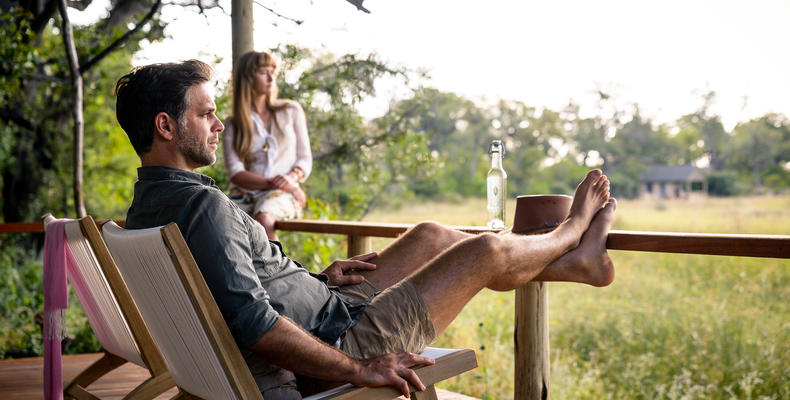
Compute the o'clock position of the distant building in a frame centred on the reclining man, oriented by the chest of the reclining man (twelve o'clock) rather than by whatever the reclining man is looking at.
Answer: The distant building is roughly at 10 o'clock from the reclining man.

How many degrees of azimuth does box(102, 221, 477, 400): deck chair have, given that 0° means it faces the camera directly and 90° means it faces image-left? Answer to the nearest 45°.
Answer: approximately 225°

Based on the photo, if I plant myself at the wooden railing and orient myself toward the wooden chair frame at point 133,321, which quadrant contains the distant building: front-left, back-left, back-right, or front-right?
back-right

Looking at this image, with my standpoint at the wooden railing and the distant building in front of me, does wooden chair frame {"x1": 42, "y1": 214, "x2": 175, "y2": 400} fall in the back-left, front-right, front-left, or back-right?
back-left

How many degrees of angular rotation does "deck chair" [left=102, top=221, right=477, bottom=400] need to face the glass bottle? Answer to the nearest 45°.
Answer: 0° — it already faces it

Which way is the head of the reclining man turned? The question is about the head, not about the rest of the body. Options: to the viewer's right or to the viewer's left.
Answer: to the viewer's right

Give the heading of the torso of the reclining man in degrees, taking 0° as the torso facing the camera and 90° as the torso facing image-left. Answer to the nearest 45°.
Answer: approximately 270°
